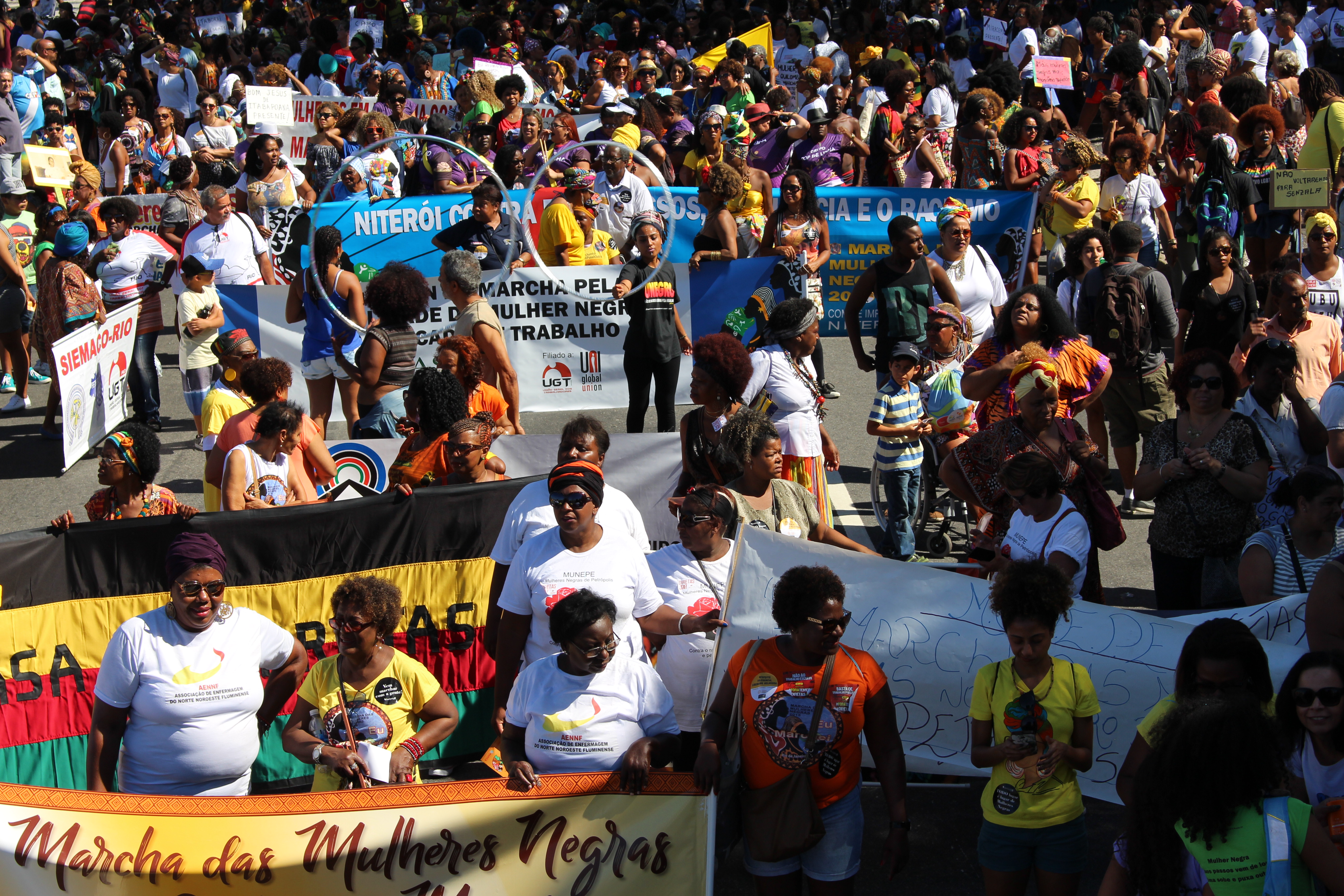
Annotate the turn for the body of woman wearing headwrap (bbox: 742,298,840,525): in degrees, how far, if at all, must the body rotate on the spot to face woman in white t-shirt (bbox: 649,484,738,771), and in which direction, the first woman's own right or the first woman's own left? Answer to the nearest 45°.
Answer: approximately 45° to the first woman's own right

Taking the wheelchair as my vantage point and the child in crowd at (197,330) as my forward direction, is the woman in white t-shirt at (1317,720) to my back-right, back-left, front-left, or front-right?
back-left

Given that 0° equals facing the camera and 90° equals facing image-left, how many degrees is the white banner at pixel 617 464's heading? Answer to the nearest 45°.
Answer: approximately 0°

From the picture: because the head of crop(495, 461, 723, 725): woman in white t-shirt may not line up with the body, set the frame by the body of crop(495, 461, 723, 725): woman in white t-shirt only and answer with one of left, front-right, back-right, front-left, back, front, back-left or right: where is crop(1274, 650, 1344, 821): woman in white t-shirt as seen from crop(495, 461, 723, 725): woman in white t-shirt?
front-left

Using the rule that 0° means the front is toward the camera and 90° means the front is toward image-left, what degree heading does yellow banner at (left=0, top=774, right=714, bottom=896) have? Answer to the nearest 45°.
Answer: approximately 0°

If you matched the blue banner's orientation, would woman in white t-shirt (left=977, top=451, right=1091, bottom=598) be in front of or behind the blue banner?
in front
